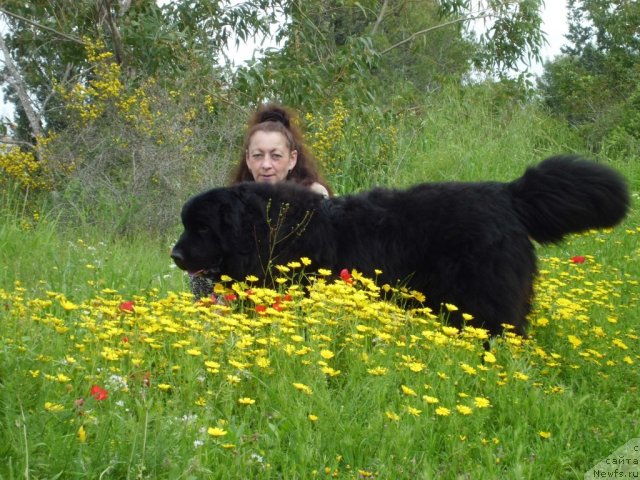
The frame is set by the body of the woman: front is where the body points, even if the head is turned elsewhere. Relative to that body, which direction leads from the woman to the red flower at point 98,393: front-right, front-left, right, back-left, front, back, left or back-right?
front

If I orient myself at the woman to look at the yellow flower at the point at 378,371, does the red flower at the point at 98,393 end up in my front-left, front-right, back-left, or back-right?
front-right

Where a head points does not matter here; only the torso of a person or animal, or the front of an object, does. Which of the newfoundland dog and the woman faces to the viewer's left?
the newfoundland dog

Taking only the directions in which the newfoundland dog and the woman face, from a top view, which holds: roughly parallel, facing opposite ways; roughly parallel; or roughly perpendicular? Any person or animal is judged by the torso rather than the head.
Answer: roughly perpendicular

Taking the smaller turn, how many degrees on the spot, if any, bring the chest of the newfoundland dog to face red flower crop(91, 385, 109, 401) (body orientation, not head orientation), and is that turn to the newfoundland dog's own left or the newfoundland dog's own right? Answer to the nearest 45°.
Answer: approximately 45° to the newfoundland dog's own left

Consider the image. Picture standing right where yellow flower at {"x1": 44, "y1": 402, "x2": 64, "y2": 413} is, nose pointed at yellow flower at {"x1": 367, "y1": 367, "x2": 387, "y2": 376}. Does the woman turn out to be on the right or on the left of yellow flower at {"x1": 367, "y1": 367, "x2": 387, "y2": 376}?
left

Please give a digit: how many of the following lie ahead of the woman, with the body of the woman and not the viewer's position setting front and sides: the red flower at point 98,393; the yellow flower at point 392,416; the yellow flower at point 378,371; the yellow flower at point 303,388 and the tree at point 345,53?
4

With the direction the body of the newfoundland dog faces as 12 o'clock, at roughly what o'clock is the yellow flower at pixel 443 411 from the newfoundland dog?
The yellow flower is roughly at 9 o'clock from the newfoundland dog.

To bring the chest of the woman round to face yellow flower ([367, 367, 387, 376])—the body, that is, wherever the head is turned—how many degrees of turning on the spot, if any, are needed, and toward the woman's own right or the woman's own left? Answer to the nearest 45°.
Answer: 0° — they already face it

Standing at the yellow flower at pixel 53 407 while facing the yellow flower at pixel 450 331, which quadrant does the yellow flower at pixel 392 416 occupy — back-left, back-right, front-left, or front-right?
front-right

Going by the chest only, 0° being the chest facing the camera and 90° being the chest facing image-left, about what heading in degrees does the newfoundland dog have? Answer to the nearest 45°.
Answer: approximately 90°

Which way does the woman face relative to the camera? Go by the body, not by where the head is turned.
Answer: toward the camera

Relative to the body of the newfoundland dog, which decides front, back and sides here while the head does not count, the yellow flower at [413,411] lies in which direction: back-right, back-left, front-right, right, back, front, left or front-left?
left

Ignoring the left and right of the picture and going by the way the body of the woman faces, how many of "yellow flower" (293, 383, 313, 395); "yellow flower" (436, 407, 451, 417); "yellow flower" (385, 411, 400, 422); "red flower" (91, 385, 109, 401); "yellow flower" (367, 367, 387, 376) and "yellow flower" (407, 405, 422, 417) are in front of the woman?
6

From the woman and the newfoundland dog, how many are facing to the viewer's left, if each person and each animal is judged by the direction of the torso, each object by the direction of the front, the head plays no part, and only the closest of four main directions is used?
1

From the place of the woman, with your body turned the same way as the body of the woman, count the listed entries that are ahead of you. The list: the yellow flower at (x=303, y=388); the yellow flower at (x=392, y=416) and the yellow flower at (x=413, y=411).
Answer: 3

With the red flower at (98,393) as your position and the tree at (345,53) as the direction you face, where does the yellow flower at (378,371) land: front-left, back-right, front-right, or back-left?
front-right

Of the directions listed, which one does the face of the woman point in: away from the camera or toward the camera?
toward the camera

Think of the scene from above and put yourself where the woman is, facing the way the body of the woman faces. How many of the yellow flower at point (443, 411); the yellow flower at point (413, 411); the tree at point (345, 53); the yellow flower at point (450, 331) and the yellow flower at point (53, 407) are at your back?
1
